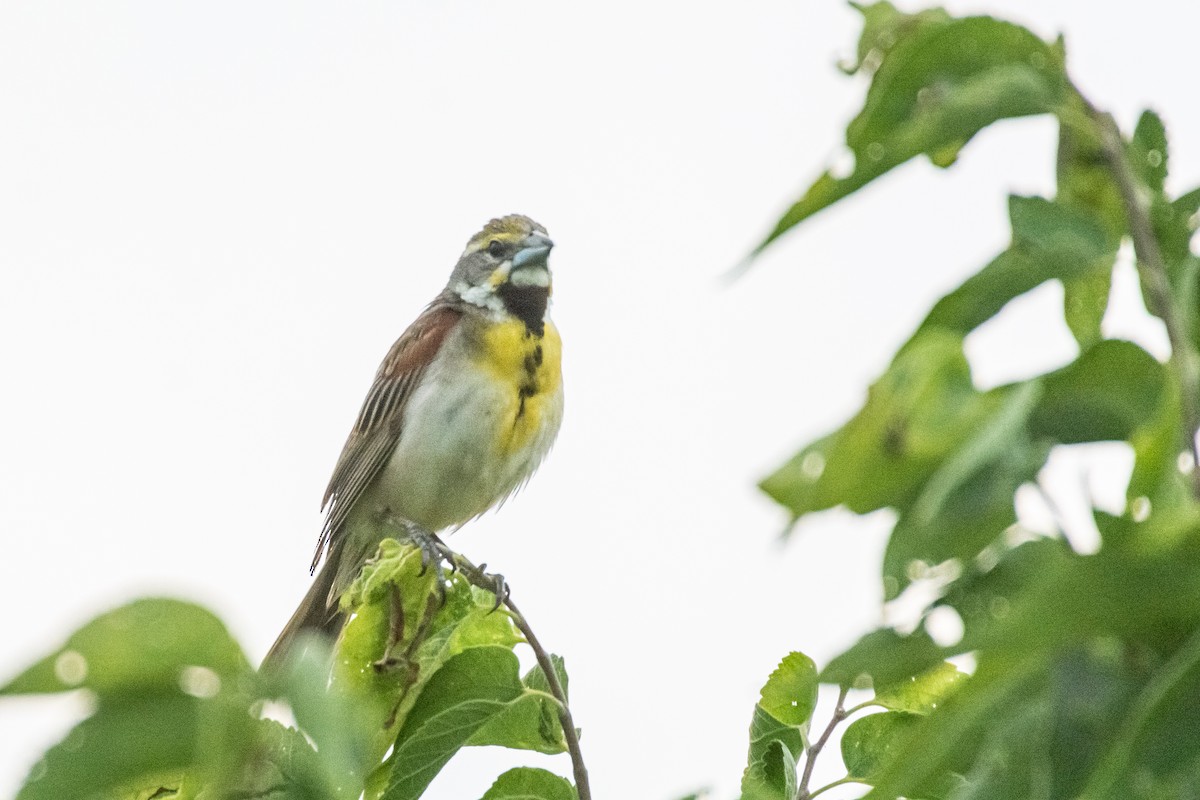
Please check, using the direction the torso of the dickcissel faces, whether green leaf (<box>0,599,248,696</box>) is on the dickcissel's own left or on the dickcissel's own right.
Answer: on the dickcissel's own right

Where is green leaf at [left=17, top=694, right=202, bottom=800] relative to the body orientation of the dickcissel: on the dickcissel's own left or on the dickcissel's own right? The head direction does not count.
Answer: on the dickcissel's own right

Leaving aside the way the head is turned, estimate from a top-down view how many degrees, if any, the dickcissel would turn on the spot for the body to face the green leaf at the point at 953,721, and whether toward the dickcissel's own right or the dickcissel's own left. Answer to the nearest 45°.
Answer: approximately 45° to the dickcissel's own right

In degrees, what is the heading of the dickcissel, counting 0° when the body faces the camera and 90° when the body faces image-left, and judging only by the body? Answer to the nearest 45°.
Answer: approximately 315°

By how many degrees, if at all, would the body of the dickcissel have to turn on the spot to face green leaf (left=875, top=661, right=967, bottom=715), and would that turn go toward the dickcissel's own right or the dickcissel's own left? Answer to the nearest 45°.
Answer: approximately 45° to the dickcissel's own left
